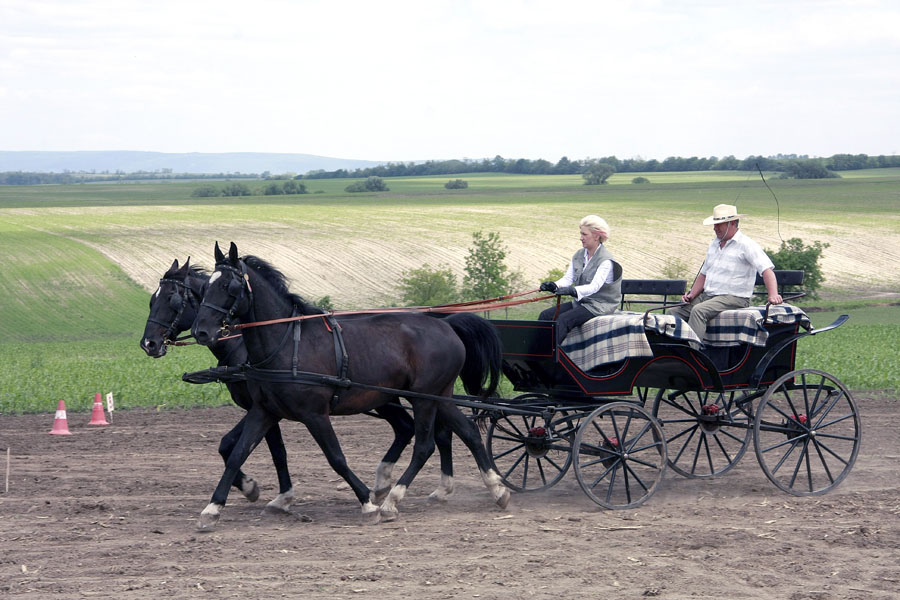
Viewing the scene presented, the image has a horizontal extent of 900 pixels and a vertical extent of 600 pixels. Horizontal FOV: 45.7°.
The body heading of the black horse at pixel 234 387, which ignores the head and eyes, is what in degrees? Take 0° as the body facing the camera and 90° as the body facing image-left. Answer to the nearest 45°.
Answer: approximately 90°

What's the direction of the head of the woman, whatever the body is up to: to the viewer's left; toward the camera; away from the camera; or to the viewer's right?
to the viewer's left

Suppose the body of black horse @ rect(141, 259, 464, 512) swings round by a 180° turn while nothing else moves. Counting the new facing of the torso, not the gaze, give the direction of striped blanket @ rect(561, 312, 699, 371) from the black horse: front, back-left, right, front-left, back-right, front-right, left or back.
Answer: front

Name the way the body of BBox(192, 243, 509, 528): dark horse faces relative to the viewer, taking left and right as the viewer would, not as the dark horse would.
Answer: facing to the left of the viewer

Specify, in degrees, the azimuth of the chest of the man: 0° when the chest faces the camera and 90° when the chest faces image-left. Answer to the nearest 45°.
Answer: approximately 45°

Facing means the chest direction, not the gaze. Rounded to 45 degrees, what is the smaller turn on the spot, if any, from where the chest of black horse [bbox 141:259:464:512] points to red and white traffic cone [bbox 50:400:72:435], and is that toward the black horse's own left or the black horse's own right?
approximately 45° to the black horse's own right

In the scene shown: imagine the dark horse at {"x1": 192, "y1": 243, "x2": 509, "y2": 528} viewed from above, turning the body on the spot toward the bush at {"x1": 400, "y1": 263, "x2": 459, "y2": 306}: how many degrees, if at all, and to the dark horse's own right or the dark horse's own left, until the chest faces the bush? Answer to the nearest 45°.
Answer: approximately 90° to the dark horse's own right

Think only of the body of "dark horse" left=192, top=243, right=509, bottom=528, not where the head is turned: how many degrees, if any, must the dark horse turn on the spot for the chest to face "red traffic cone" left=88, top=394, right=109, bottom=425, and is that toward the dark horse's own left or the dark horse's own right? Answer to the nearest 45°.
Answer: approximately 45° to the dark horse's own right

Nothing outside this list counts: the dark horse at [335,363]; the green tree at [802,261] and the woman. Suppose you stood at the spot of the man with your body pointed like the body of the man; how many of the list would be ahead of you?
2
